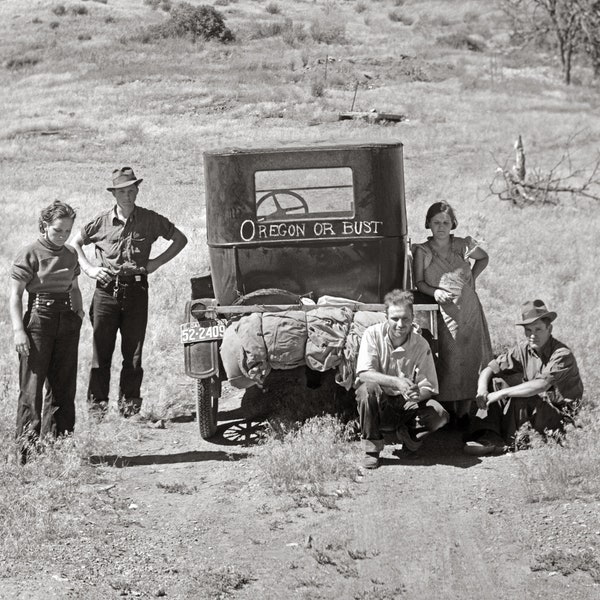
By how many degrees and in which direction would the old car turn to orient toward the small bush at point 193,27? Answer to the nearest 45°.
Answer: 0° — it already faces it

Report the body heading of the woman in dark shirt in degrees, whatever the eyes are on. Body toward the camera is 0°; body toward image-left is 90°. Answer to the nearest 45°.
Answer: approximately 315°

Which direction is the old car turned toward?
away from the camera

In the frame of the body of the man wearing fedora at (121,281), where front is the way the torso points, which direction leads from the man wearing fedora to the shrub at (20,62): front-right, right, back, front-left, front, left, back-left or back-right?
back

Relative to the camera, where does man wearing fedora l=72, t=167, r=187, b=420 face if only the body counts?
toward the camera

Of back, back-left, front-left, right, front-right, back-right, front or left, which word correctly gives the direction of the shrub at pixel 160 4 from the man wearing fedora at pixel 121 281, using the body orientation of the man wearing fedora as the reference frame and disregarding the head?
back

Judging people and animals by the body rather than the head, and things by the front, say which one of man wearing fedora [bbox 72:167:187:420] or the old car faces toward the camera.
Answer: the man wearing fedora

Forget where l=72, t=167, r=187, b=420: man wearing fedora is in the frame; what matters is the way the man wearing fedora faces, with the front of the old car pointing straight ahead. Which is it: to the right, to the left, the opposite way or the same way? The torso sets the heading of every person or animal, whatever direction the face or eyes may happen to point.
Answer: the opposite way

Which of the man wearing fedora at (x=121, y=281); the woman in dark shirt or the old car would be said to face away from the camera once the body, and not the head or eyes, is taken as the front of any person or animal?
the old car

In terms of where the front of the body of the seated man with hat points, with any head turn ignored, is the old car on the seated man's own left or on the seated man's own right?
on the seated man's own right

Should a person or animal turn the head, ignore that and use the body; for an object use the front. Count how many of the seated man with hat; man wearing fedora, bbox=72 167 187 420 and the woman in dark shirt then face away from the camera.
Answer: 0

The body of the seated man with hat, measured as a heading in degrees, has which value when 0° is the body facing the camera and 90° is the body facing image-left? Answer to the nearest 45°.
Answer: approximately 45°

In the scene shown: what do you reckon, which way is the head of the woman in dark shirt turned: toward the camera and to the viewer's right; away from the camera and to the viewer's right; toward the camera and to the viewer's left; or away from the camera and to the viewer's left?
toward the camera and to the viewer's right

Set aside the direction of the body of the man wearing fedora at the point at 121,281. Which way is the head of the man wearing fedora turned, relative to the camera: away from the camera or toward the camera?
toward the camera

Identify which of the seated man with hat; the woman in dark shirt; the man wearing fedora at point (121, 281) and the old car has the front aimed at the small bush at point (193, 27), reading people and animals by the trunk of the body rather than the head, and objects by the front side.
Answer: the old car

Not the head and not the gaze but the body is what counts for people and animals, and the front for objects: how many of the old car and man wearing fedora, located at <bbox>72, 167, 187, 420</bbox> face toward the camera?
1

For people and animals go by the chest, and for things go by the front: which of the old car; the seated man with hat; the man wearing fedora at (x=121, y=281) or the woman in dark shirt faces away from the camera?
the old car

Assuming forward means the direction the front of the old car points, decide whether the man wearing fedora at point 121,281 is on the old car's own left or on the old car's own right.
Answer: on the old car's own left

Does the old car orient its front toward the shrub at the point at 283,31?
yes
